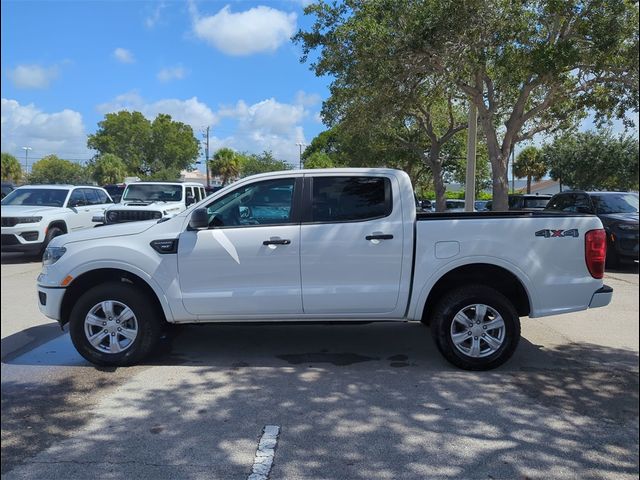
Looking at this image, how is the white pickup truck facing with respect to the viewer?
to the viewer's left

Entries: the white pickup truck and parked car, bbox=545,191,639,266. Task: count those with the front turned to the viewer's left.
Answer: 1

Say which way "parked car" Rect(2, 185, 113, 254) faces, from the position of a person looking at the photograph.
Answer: facing the viewer and to the left of the viewer

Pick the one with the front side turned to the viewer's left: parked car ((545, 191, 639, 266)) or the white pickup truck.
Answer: the white pickup truck

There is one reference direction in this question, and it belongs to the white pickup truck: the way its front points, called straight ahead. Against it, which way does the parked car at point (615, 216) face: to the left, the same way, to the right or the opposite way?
to the left

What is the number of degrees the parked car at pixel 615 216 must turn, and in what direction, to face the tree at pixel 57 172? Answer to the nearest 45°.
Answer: approximately 135° to its right

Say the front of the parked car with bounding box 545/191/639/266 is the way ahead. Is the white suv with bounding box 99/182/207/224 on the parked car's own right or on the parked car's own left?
on the parked car's own right

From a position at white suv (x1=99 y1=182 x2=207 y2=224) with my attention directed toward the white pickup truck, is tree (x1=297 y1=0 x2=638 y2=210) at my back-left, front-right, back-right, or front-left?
front-left

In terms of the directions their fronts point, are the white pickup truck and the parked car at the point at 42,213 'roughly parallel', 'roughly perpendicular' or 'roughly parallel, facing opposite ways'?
roughly perpendicular
